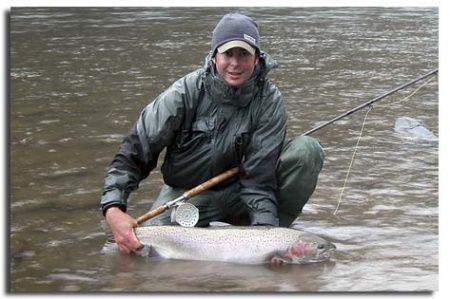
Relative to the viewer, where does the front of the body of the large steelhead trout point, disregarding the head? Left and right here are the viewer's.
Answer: facing to the right of the viewer

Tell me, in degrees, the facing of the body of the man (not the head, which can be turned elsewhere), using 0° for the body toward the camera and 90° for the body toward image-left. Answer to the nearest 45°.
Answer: approximately 0°
